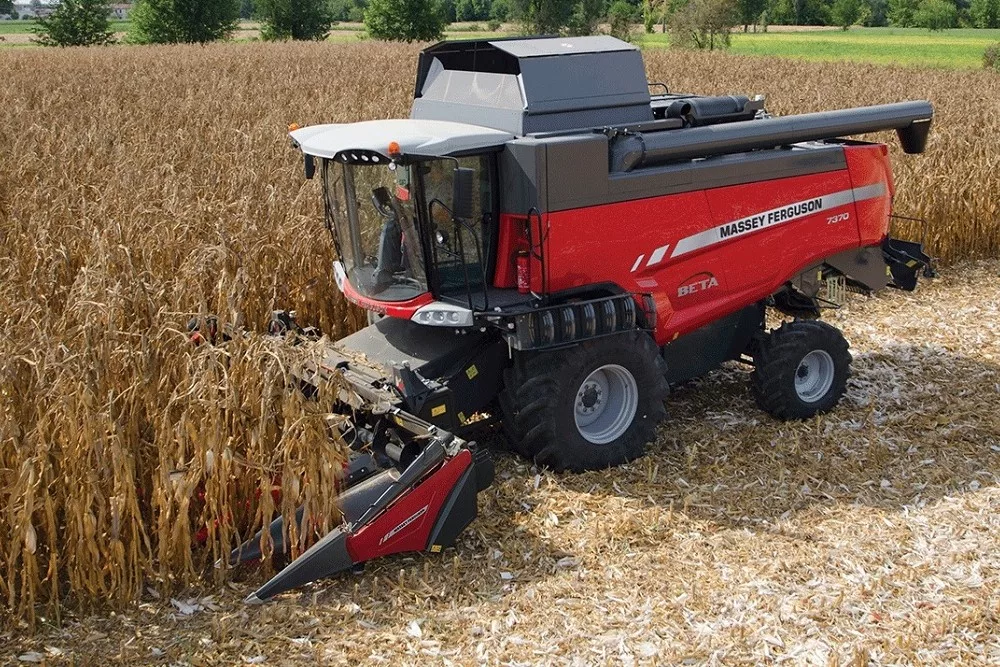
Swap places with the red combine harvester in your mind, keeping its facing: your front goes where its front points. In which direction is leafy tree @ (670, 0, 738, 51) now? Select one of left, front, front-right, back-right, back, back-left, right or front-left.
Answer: back-right

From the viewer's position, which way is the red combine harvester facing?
facing the viewer and to the left of the viewer

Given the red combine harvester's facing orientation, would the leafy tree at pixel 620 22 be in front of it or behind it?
behind

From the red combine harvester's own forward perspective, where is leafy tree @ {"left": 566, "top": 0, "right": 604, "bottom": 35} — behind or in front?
behind

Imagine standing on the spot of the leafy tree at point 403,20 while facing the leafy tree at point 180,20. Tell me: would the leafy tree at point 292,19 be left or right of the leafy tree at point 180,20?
right

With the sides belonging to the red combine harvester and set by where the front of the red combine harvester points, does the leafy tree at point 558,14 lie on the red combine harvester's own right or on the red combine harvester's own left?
on the red combine harvester's own right

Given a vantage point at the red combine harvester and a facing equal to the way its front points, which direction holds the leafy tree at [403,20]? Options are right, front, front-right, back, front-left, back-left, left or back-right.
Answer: back-right

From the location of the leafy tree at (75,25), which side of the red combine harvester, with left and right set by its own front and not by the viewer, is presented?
right
